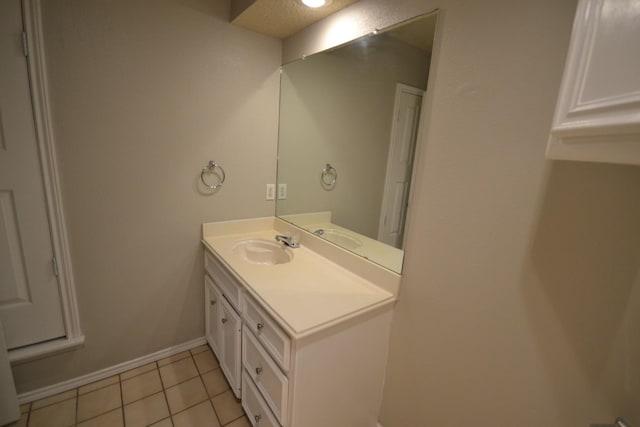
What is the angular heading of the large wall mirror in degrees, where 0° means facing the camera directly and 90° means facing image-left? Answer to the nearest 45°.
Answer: approximately 45°

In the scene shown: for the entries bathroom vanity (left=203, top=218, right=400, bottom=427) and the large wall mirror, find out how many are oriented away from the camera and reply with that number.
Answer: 0

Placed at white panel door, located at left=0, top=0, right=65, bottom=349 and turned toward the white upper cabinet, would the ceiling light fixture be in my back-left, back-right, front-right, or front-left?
front-left

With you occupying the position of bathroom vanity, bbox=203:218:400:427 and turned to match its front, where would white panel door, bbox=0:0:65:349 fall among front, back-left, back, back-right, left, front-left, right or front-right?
front-right

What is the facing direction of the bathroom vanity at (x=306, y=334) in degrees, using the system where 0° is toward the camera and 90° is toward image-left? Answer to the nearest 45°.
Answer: approximately 45°

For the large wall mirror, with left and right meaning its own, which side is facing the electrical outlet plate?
right

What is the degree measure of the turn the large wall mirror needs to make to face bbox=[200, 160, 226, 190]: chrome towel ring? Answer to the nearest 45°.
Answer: approximately 45° to its right

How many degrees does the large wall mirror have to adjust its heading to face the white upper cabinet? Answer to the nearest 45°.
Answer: approximately 90° to its left

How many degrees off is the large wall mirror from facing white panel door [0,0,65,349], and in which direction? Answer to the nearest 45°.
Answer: approximately 45° to its right

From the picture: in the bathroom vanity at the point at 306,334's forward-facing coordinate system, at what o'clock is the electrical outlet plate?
The electrical outlet plate is roughly at 4 o'clock from the bathroom vanity.

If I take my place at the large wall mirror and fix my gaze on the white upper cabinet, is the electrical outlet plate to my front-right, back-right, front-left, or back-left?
back-right
